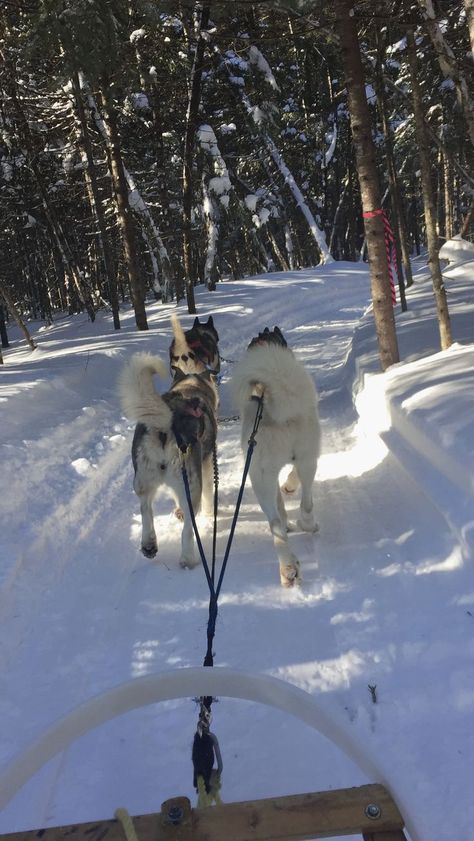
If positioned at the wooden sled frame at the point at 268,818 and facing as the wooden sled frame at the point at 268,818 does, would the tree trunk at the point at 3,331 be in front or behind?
in front

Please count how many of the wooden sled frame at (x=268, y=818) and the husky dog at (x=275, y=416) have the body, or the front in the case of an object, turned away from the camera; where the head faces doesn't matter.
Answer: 2

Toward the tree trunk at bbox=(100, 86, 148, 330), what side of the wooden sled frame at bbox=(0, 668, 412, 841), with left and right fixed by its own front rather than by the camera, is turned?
front

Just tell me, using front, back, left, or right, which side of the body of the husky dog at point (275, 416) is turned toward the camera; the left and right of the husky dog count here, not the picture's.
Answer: back

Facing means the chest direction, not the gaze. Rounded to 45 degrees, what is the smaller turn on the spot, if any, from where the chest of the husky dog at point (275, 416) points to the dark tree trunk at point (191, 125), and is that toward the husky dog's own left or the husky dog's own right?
0° — it already faces it

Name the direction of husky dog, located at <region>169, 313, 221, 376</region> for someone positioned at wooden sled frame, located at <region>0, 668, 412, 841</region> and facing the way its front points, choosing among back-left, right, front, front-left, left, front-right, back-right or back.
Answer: front

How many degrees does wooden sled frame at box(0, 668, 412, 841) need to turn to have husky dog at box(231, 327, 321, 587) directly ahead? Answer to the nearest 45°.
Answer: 0° — it already faces it

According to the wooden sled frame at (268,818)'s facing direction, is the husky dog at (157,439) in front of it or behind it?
in front

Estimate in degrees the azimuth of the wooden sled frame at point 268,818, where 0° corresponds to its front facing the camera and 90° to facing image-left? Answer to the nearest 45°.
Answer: approximately 180°

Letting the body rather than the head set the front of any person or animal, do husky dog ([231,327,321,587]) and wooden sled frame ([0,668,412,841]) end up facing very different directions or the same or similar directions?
same or similar directions

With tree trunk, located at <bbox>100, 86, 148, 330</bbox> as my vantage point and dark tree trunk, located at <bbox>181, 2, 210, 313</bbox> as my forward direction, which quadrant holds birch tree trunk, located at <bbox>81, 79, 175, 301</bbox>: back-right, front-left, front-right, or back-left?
front-left

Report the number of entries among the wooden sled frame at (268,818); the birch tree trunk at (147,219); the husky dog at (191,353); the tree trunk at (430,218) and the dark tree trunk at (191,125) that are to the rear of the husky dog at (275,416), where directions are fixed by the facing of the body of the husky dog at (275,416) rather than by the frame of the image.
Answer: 1

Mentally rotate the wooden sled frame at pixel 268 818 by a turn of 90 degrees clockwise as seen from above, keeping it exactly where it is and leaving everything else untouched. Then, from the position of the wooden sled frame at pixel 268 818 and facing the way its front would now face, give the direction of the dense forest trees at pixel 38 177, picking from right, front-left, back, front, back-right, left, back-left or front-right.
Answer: left

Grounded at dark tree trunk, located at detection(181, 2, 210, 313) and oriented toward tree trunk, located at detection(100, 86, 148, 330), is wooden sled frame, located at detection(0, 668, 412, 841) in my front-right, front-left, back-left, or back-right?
front-left
